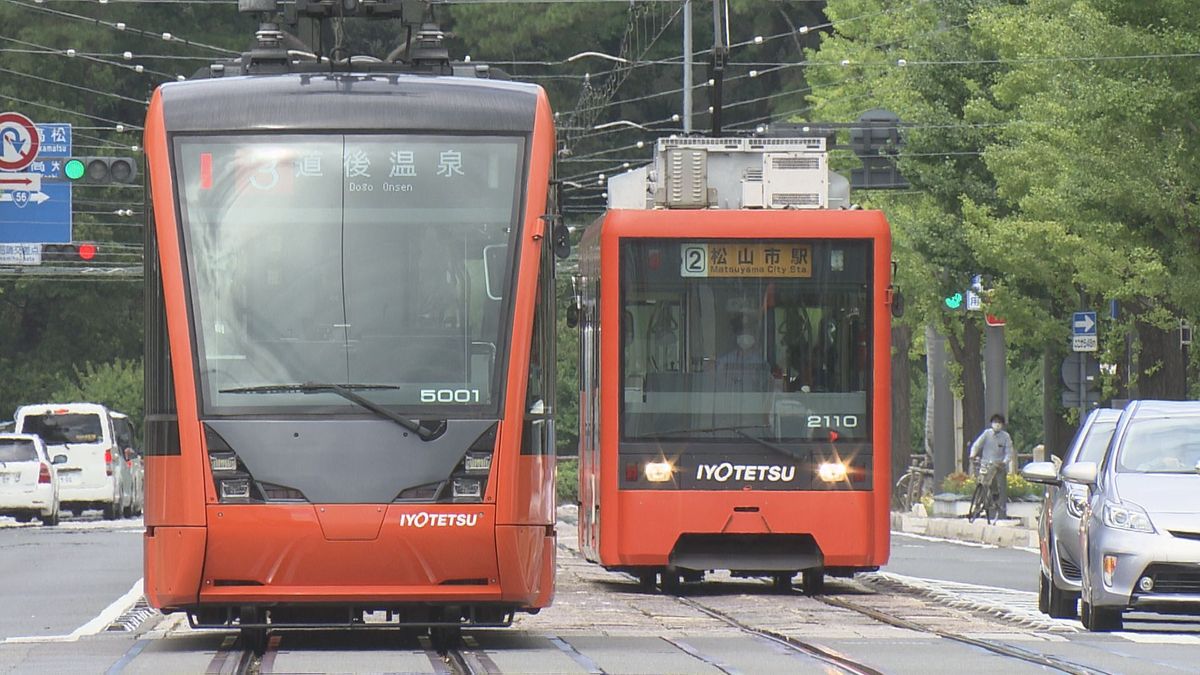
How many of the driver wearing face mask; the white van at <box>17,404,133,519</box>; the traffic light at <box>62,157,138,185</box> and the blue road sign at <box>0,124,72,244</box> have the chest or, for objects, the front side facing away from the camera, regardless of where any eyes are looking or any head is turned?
1

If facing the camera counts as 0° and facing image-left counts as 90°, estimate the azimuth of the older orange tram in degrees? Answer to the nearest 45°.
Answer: approximately 0°

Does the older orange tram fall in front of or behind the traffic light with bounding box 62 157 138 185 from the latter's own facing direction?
in front

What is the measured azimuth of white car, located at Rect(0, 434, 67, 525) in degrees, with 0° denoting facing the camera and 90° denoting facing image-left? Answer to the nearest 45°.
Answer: approximately 180°

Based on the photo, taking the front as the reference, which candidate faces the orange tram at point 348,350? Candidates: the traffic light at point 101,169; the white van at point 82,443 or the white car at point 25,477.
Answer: the traffic light

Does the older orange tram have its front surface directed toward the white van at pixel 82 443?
no

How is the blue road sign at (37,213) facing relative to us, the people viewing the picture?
facing the viewer

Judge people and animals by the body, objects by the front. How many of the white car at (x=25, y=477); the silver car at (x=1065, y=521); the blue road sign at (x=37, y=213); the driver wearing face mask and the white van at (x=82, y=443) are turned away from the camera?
2

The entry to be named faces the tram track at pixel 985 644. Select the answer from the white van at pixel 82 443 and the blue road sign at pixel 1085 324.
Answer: the blue road sign

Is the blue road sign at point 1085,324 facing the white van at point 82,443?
no

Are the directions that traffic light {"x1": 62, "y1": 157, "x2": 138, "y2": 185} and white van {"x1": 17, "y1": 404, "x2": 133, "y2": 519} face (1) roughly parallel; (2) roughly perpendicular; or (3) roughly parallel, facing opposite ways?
roughly parallel, facing opposite ways

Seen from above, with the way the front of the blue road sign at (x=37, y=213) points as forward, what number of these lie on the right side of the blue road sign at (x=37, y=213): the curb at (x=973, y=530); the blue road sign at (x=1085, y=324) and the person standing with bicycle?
0

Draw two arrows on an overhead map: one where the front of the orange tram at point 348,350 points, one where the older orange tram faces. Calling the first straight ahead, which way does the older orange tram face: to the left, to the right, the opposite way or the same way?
the same way

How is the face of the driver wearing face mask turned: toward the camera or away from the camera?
toward the camera

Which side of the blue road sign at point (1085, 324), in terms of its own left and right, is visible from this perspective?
front

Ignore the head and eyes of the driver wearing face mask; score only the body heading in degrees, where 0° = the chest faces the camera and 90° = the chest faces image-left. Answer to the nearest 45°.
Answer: approximately 0°

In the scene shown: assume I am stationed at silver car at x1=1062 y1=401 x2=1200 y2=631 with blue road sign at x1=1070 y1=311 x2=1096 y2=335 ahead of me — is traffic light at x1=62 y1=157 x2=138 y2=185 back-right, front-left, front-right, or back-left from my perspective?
front-left

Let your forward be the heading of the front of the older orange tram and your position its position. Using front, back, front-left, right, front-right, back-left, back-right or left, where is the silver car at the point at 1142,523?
front-left

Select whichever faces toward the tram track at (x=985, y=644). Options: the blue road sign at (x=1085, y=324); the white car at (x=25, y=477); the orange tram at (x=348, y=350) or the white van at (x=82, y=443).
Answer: the blue road sign
